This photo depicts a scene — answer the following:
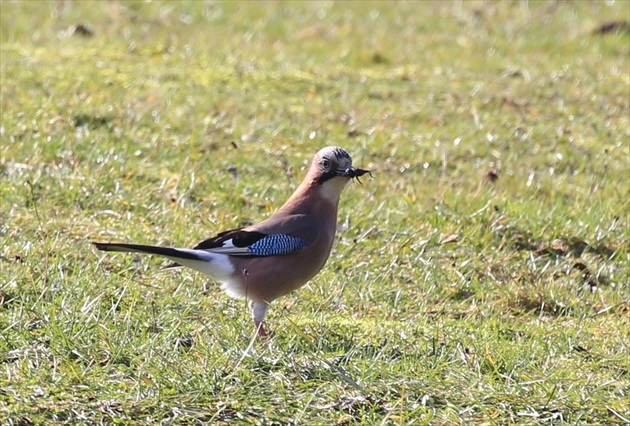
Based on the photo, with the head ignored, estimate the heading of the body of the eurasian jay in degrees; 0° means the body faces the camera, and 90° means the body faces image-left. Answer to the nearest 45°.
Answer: approximately 270°
